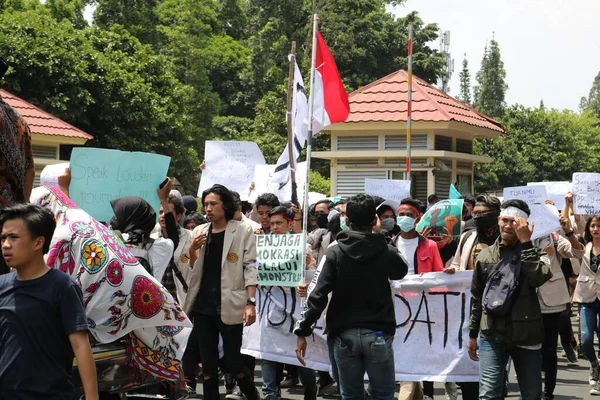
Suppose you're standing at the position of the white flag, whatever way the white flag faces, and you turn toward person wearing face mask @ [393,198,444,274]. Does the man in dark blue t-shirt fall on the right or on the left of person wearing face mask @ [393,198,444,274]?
right

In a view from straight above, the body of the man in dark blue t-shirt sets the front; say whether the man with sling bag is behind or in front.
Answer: behind

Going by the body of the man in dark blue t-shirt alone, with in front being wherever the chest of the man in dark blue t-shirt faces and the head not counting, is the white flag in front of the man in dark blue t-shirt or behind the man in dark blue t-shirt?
behind

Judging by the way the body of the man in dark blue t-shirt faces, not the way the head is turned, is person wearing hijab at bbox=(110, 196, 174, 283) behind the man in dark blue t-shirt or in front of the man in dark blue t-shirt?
behind

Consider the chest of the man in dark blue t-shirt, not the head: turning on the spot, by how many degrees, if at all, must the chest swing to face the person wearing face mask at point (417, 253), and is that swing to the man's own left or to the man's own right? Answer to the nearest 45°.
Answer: approximately 180°

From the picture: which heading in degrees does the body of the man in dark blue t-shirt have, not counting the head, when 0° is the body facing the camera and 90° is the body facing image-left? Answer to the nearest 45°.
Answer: approximately 45°
